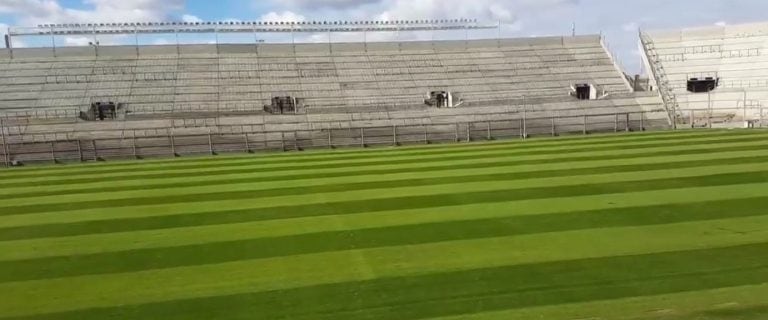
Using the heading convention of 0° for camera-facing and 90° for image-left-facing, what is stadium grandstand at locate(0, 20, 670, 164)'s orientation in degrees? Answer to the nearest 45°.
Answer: approximately 0°

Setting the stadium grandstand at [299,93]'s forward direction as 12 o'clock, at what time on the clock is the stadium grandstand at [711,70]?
the stadium grandstand at [711,70] is roughly at 9 o'clock from the stadium grandstand at [299,93].
